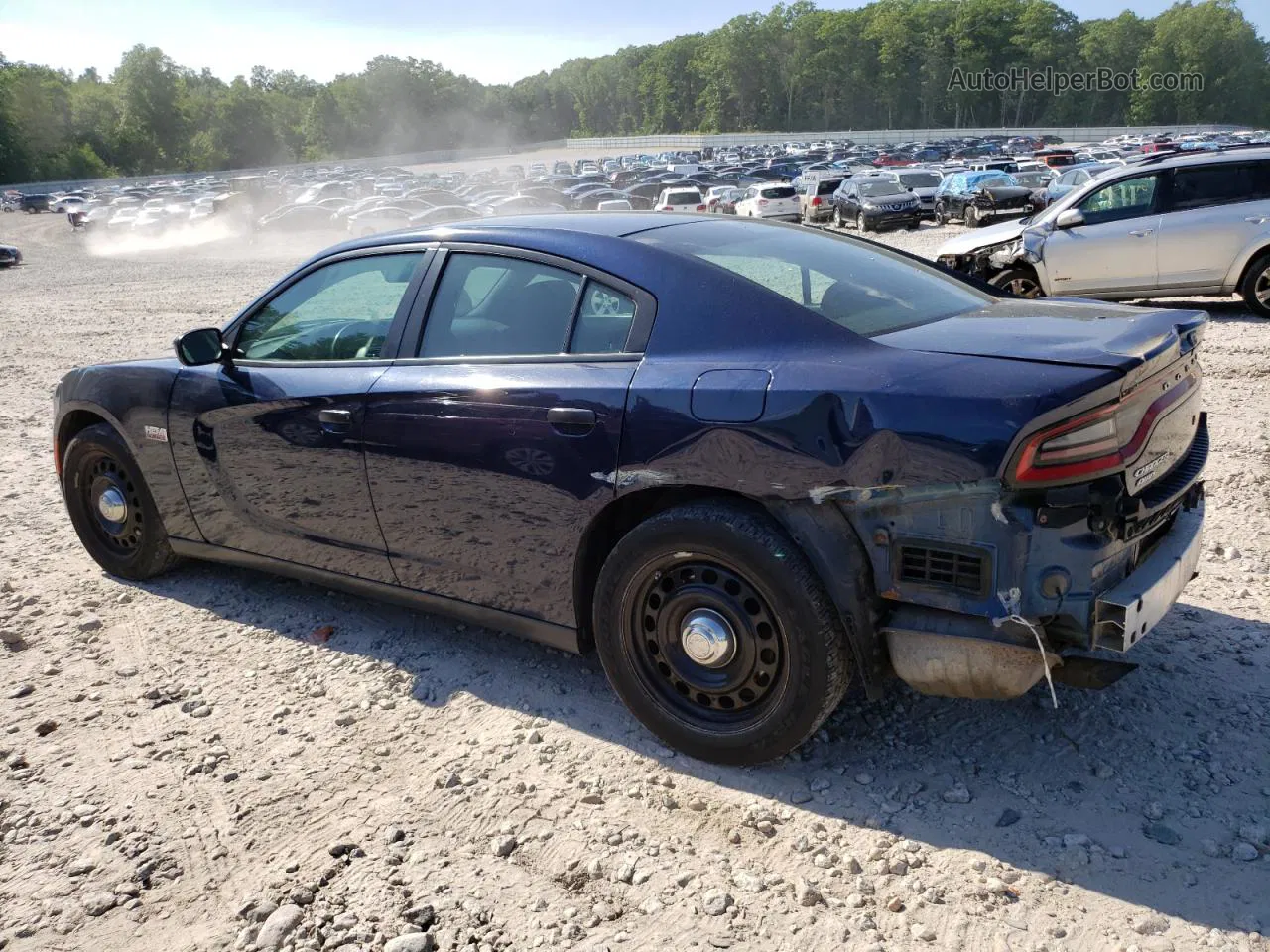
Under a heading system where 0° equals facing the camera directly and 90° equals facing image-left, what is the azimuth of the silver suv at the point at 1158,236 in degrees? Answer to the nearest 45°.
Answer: approximately 90°

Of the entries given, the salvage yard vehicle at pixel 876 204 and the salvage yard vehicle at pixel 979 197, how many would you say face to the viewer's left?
0

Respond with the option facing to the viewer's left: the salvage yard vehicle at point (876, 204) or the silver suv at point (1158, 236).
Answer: the silver suv

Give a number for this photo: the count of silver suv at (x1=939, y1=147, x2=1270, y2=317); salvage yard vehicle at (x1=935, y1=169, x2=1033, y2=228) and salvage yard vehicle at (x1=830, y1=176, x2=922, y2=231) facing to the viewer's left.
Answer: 1

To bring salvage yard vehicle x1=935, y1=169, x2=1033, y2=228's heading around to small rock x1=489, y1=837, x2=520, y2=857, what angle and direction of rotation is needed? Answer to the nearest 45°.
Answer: approximately 45° to its right

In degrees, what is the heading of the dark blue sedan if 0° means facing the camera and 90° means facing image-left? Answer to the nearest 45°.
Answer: approximately 135°

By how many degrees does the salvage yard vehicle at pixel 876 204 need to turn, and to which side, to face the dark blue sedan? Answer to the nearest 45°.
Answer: approximately 45° to its right

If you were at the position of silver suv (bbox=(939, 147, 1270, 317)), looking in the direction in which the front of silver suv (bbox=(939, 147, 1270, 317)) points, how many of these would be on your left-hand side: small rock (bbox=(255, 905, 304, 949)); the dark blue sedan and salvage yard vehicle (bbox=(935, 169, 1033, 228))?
2

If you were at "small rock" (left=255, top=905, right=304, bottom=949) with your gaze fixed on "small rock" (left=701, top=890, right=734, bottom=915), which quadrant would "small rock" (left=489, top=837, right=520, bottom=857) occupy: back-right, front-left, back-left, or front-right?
front-left

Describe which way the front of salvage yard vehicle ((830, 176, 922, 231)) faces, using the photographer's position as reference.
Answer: facing the viewer and to the right of the viewer

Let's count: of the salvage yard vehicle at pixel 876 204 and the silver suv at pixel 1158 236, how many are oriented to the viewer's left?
1
